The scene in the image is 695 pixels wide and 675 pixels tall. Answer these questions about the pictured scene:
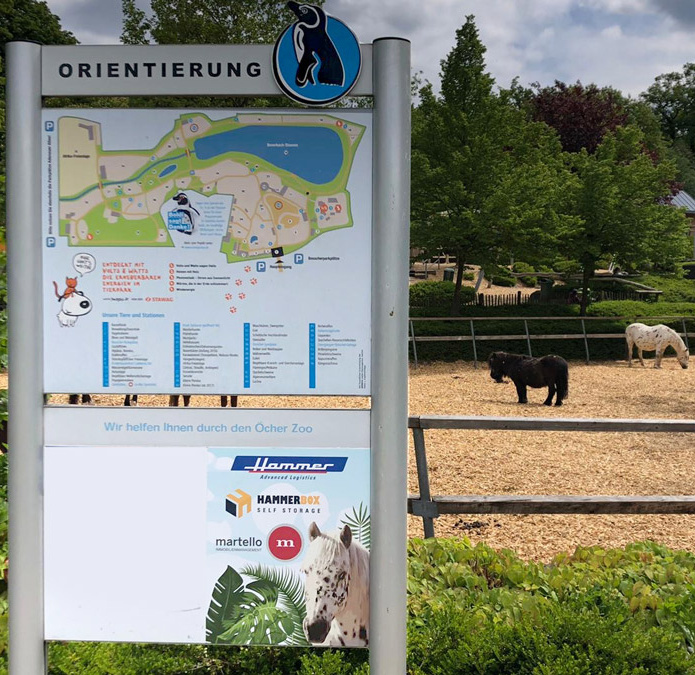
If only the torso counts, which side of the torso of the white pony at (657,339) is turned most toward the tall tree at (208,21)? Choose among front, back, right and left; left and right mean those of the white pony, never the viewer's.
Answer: back

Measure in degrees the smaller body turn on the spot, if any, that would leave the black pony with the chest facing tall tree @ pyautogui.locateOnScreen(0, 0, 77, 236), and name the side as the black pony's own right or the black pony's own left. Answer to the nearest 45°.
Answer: approximately 45° to the black pony's own right

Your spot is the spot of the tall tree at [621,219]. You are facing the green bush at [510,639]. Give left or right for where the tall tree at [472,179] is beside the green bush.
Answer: right

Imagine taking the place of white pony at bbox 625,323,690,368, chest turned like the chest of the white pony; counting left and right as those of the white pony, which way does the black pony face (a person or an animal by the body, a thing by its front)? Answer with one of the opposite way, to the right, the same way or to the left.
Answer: the opposite way

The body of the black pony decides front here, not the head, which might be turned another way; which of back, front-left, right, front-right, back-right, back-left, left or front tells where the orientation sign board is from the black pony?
left

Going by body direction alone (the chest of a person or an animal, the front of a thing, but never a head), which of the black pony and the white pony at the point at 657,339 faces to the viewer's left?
the black pony

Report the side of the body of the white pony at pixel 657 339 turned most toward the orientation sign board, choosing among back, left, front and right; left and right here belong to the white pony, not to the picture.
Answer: right

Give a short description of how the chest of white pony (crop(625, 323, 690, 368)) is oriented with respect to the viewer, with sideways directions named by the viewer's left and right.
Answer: facing to the right of the viewer

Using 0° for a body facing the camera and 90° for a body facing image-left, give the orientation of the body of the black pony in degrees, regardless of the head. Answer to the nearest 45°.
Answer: approximately 90°

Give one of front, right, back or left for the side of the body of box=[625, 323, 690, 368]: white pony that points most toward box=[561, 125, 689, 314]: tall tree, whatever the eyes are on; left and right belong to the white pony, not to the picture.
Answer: left

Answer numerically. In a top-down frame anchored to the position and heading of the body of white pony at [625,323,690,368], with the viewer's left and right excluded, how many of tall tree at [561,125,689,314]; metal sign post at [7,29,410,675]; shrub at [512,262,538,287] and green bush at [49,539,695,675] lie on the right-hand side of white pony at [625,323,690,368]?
2

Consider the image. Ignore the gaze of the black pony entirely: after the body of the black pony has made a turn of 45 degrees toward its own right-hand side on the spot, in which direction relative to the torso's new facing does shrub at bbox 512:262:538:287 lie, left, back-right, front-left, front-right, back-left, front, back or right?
front-right

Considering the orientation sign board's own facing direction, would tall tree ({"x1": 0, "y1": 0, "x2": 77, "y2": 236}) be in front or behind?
behind

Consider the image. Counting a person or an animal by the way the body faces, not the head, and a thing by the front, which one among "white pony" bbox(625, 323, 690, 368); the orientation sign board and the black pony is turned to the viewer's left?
the black pony

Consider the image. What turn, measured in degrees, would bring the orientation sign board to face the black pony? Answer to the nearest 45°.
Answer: approximately 135° to its left
